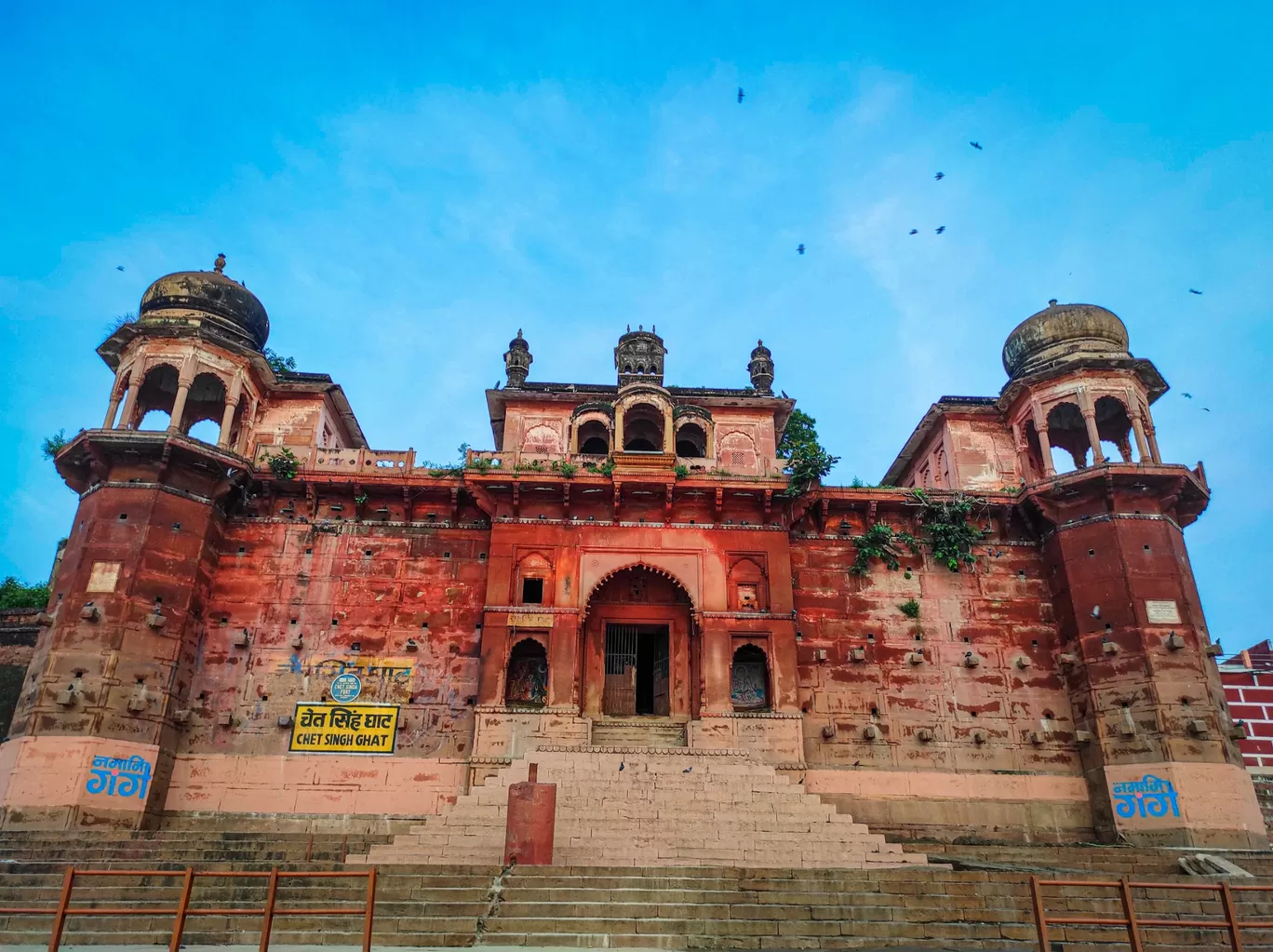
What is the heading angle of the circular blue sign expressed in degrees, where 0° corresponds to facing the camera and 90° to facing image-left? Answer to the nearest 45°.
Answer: approximately 0°

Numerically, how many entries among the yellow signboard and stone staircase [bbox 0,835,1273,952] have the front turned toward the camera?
2

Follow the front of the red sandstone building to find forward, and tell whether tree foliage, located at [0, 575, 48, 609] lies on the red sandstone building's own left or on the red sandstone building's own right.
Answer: on the red sandstone building's own right

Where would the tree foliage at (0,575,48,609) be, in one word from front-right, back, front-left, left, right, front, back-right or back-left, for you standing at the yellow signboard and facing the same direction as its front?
back-right

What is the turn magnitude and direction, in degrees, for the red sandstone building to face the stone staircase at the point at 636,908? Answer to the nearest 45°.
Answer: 0° — it already faces it

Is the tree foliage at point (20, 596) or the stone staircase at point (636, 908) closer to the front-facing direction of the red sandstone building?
the stone staircase

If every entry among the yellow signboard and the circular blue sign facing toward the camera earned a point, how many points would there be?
2

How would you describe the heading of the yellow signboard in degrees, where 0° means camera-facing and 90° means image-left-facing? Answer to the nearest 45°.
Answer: approximately 0°
